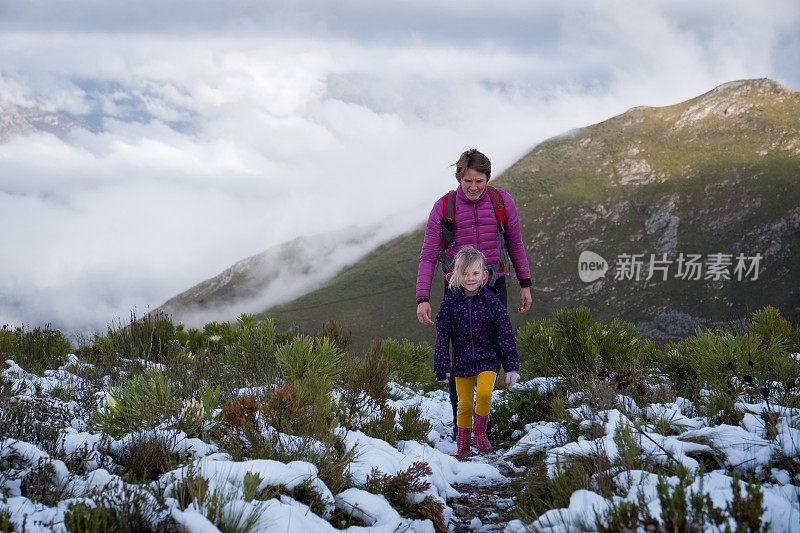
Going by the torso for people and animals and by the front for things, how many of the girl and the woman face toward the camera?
2

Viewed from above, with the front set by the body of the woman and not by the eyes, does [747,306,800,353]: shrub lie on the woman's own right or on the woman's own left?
on the woman's own left

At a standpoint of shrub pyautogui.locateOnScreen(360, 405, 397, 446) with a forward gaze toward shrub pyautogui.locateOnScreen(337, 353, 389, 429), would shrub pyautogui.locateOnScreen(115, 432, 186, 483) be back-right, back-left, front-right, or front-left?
back-left

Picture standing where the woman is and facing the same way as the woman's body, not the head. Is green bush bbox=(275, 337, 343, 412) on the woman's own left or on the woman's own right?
on the woman's own right

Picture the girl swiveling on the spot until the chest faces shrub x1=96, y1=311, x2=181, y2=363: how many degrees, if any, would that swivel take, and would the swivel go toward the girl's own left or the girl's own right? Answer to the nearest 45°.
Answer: approximately 135° to the girl's own right

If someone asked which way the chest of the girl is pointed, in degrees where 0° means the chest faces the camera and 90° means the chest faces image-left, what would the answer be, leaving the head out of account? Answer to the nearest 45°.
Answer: approximately 0°

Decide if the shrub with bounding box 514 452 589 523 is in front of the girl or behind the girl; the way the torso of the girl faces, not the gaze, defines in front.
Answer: in front

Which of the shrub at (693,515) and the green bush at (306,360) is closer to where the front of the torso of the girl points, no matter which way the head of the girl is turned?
the shrub

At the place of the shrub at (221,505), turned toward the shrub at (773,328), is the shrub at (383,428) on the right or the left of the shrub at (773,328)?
left
